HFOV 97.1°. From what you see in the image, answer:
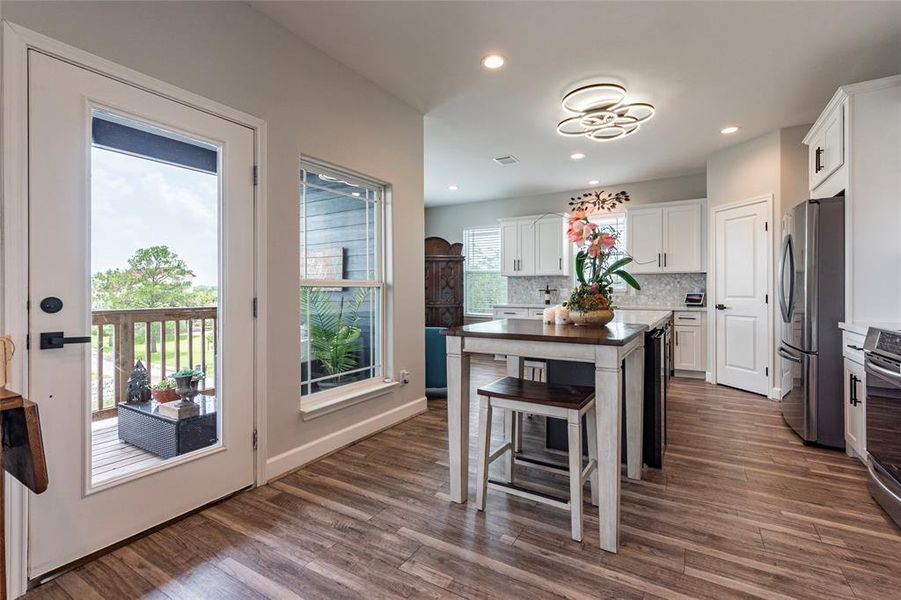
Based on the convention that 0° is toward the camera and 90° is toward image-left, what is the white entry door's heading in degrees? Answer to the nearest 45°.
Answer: approximately 315°

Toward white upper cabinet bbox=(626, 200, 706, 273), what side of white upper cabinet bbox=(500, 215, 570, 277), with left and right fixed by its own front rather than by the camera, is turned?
left

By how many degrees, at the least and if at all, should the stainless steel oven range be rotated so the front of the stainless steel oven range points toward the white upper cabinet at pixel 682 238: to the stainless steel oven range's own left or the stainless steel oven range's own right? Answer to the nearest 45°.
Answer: approximately 90° to the stainless steel oven range's own right

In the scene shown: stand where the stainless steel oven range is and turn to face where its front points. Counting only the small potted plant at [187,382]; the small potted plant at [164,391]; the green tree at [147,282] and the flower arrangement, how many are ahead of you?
4

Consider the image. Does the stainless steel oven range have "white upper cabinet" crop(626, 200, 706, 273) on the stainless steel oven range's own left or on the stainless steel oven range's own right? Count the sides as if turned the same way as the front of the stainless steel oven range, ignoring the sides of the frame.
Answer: on the stainless steel oven range's own right

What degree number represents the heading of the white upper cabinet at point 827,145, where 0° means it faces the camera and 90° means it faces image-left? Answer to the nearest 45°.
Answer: approximately 45°

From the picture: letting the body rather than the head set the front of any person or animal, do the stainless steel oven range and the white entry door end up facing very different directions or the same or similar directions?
very different directions

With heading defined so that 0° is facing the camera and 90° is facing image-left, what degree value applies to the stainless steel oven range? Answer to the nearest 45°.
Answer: approximately 45°

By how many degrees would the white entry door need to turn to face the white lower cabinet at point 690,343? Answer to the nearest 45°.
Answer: approximately 45° to its left

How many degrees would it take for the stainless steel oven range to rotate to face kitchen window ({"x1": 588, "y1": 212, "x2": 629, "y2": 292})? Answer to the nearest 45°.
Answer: approximately 90° to its right

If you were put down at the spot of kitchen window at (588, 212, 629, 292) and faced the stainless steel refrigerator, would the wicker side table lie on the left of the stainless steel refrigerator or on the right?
right

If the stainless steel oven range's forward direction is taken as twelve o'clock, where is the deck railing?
The deck railing is roughly at 12 o'clock from the stainless steel oven range.

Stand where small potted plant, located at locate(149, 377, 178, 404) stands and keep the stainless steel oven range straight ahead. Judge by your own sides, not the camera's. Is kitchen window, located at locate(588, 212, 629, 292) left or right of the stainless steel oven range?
left

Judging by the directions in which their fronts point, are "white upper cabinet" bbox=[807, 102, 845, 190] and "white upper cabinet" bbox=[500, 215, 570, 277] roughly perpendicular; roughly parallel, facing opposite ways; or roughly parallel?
roughly perpendicular
